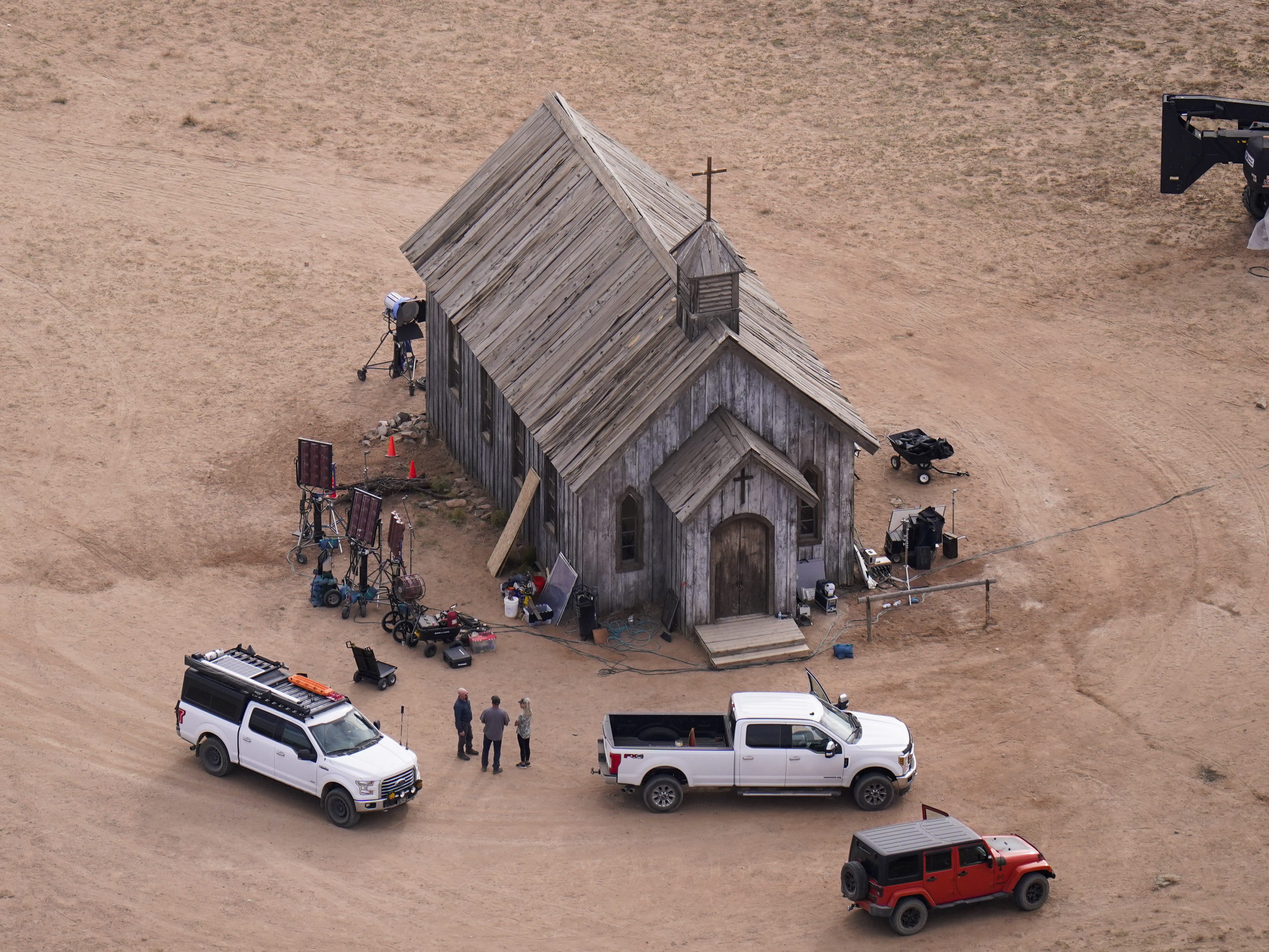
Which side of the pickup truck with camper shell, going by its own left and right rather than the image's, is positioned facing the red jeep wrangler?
front

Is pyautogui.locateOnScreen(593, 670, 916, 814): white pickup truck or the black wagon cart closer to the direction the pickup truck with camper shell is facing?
the white pickup truck

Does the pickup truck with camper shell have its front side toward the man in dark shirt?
no

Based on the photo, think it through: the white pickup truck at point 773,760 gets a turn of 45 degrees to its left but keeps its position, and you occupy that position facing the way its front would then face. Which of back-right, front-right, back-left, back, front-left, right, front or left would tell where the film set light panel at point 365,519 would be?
left

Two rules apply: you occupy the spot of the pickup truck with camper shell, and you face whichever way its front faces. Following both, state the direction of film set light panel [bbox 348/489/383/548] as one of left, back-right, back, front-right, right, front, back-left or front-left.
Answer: back-left

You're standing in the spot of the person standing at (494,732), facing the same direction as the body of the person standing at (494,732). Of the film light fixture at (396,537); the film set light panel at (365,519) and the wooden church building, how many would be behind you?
0

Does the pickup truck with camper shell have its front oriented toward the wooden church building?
no

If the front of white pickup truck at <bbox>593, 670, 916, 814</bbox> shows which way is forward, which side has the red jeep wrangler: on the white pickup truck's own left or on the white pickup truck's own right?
on the white pickup truck's own right

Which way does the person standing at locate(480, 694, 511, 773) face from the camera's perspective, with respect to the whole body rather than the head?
away from the camera

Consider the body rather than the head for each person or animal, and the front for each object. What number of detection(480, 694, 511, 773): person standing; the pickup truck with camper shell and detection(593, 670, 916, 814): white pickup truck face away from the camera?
1

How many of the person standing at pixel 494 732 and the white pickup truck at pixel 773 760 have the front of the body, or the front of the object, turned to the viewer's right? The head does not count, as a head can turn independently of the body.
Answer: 1

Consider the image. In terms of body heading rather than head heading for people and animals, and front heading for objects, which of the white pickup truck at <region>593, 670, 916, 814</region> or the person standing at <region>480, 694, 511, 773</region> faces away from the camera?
the person standing

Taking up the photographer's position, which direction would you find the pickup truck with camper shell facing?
facing the viewer and to the right of the viewer

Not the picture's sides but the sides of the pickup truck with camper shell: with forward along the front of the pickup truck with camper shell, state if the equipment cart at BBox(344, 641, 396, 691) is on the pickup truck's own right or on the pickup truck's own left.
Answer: on the pickup truck's own left

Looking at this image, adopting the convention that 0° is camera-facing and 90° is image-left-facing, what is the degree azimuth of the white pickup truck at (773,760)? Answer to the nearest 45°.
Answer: approximately 270°

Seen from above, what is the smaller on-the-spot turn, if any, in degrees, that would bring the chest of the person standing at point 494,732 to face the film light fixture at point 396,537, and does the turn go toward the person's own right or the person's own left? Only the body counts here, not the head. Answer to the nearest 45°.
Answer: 0° — they already face it

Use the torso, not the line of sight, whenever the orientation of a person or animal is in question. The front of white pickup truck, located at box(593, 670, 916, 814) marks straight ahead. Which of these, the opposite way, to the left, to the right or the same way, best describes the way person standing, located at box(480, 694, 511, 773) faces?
to the left
